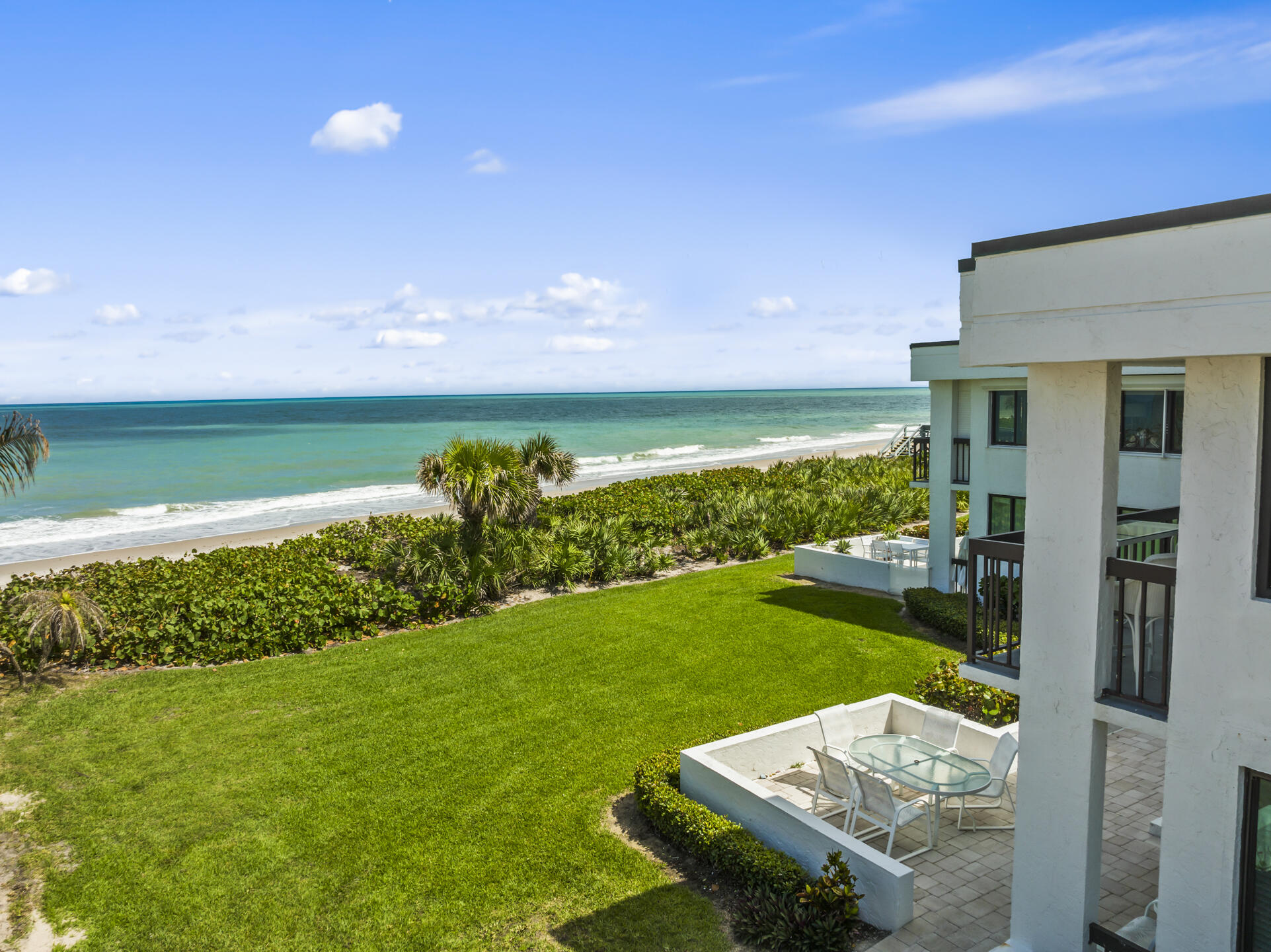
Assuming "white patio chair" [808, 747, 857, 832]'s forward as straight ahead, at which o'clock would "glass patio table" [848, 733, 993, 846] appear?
The glass patio table is roughly at 1 o'clock from the white patio chair.

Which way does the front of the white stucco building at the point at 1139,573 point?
to the viewer's left

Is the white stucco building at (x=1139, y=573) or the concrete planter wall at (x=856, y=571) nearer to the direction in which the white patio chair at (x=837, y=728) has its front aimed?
the white stucco building

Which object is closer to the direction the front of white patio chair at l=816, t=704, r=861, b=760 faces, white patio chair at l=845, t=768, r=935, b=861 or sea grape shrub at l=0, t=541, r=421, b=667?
the white patio chair

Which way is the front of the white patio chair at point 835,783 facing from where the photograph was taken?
facing away from the viewer and to the right of the viewer

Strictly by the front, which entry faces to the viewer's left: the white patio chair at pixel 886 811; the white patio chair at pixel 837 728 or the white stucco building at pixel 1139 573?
the white stucco building

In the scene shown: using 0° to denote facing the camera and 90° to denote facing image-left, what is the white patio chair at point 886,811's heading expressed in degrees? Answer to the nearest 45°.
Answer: approximately 225°

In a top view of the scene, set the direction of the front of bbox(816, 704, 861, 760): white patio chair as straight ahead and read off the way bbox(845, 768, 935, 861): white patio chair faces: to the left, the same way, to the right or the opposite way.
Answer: to the left
